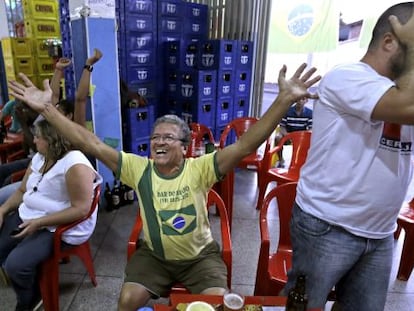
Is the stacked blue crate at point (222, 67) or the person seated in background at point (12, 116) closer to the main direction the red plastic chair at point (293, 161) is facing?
the person seated in background

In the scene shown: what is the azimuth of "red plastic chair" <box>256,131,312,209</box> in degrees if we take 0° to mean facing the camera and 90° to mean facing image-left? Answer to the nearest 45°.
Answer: approximately 45°

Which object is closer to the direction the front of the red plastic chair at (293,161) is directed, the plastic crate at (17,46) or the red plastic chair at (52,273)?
the red plastic chair

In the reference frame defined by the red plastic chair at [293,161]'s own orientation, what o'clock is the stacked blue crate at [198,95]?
The stacked blue crate is roughly at 3 o'clock from the red plastic chair.

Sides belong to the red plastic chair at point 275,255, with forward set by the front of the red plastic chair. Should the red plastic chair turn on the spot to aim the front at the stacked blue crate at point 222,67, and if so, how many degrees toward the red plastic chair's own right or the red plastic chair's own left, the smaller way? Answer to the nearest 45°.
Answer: approximately 135° to the red plastic chair's own right

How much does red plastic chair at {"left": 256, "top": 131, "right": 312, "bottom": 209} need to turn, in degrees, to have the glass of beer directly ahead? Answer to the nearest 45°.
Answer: approximately 45° to its left

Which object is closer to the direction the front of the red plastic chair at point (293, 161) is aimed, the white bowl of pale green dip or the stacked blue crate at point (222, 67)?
the white bowl of pale green dip

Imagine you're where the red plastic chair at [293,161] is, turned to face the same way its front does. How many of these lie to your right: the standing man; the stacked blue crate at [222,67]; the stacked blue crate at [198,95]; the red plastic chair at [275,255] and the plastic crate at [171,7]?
3

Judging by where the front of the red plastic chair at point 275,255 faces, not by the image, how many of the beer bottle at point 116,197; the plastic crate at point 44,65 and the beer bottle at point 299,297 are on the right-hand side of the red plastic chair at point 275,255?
2
